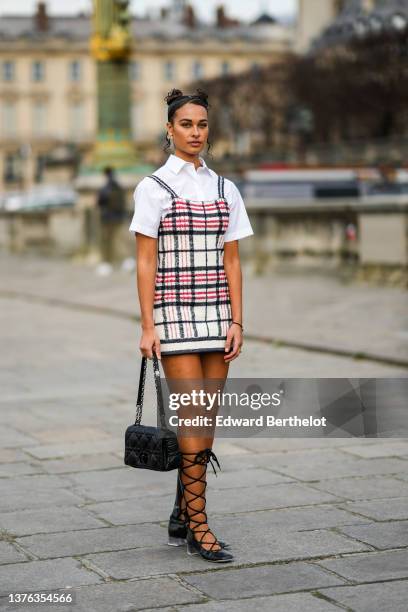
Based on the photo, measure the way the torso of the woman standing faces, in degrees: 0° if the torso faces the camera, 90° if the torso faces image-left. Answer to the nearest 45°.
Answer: approximately 315°

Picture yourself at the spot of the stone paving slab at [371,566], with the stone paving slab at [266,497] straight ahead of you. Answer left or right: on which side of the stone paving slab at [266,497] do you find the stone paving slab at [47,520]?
left

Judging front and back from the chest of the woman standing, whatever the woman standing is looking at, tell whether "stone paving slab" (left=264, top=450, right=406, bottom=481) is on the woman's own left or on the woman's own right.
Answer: on the woman's own left
